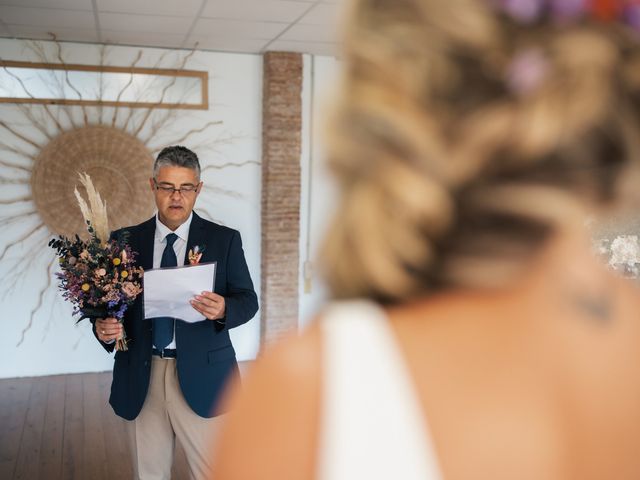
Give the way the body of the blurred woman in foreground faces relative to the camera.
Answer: away from the camera

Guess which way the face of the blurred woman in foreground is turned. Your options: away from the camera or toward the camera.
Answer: away from the camera

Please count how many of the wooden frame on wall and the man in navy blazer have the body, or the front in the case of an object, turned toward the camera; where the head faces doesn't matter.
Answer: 2

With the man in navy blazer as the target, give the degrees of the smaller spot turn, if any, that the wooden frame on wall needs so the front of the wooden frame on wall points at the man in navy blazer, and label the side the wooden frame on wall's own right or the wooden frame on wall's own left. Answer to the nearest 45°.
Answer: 0° — it already faces them

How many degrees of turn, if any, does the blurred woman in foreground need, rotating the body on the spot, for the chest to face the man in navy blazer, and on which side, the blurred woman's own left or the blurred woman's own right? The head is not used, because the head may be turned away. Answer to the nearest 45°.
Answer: approximately 45° to the blurred woman's own left

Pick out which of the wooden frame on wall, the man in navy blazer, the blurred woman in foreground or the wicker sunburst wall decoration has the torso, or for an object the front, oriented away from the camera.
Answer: the blurred woman in foreground

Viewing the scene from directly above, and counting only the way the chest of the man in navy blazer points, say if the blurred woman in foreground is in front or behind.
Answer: in front

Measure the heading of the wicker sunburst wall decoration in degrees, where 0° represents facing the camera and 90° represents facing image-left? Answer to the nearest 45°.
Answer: approximately 0°

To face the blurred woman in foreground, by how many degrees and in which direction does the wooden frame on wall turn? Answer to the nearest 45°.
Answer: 0° — it already faces them

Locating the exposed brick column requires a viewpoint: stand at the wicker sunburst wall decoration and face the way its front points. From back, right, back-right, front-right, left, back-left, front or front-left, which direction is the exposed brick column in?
left

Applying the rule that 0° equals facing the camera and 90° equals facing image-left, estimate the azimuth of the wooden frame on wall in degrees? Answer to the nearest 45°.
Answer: approximately 0°
